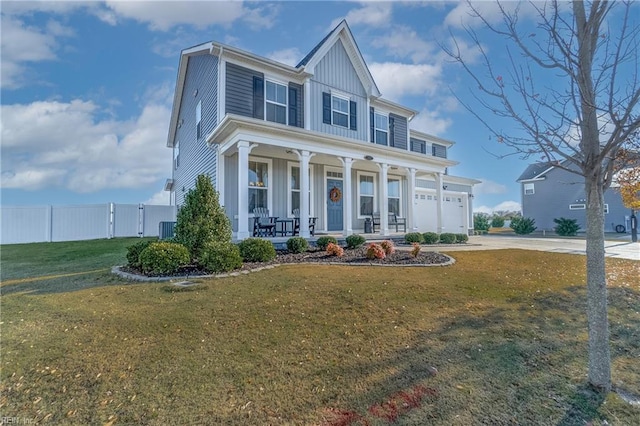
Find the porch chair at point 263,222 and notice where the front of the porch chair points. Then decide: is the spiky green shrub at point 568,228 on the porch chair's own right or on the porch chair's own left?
on the porch chair's own left

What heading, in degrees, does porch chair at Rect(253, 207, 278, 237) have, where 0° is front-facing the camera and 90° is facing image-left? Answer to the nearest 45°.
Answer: approximately 315°

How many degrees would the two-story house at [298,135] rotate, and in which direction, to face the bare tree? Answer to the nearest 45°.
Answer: approximately 45° to its right

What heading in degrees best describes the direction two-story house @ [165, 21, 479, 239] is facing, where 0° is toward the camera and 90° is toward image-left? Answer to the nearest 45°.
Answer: approximately 315°

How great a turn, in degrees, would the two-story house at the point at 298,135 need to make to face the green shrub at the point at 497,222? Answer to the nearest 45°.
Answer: approximately 90° to its left

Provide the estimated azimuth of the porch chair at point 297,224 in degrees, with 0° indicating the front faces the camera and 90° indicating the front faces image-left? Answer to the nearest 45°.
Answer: approximately 315°

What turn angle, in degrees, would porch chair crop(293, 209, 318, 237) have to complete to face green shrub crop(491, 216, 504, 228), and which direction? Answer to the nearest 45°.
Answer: approximately 90° to its left
